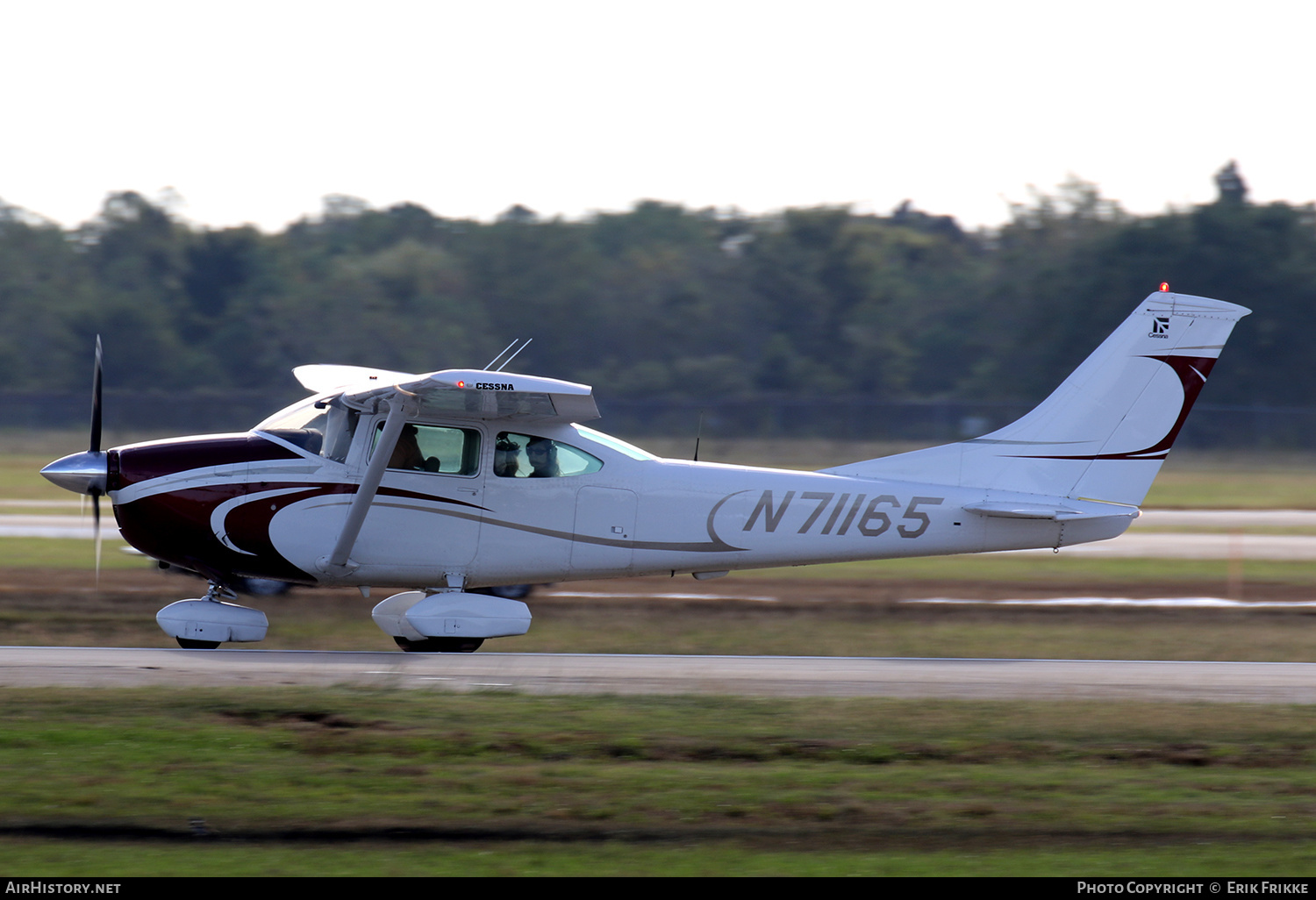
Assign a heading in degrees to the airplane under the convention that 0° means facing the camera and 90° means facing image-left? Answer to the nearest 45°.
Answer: approximately 90°
